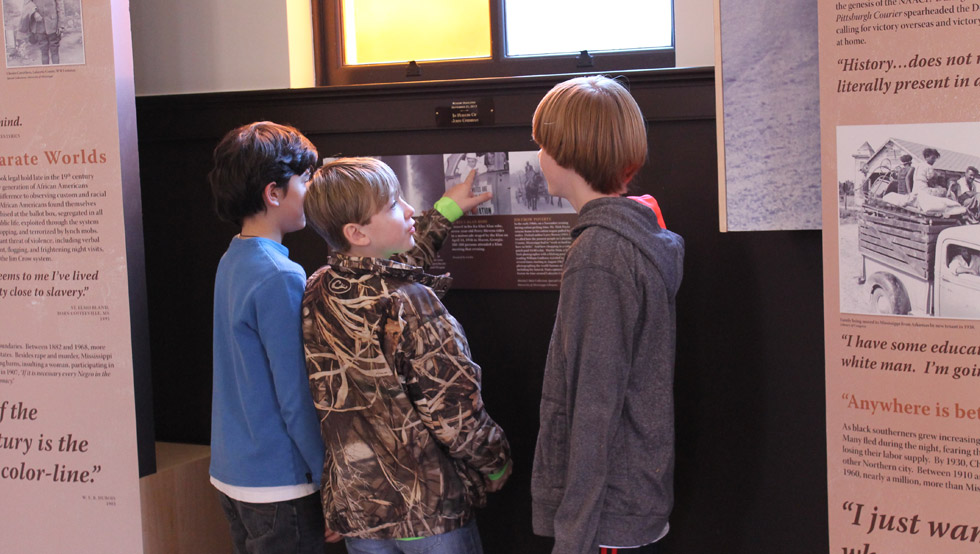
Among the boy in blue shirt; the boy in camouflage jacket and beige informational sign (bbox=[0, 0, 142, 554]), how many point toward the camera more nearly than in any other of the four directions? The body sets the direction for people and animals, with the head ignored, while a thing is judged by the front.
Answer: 1

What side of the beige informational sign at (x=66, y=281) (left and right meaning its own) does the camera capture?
front

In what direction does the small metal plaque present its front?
toward the camera

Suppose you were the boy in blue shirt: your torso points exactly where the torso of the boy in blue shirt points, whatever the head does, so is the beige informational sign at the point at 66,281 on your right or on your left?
on your left

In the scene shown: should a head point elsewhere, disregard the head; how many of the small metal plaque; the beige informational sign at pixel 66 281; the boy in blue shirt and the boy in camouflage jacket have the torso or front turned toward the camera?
2

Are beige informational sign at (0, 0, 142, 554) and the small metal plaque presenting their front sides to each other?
no

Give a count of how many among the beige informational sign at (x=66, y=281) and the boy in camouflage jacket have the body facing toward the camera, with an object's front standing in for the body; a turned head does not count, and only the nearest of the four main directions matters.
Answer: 1

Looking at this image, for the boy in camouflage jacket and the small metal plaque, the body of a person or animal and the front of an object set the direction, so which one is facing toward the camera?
the small metal plaque

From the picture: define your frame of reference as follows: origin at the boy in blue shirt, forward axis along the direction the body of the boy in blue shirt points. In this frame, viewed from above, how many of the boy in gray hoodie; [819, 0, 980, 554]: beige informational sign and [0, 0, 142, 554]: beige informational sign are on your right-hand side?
2

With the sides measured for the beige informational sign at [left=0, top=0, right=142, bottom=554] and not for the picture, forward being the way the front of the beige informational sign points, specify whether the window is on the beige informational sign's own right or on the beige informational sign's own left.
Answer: on the beige informational sign's own left

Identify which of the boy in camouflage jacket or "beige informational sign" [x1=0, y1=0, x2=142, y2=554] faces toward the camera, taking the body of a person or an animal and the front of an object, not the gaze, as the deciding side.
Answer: the beige informational sign

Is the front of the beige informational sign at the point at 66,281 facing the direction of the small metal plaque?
no

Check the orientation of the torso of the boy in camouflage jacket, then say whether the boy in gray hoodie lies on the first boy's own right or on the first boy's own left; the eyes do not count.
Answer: on the first boy's own right

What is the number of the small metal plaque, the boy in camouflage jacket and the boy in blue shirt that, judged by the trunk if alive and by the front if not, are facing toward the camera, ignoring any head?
1

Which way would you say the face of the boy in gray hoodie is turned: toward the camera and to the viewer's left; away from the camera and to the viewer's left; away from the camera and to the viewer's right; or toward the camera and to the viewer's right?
away from the camera and to the viewer's left

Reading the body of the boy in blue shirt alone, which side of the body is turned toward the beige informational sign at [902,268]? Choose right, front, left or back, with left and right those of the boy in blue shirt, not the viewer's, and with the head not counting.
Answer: right

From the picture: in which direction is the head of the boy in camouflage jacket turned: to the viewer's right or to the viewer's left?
to the viewer's right

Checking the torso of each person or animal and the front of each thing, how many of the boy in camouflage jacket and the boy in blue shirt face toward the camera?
0

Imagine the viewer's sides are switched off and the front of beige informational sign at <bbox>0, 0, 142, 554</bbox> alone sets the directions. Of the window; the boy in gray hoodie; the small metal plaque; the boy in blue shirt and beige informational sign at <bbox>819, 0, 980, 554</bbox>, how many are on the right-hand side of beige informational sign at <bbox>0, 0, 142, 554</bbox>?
0
